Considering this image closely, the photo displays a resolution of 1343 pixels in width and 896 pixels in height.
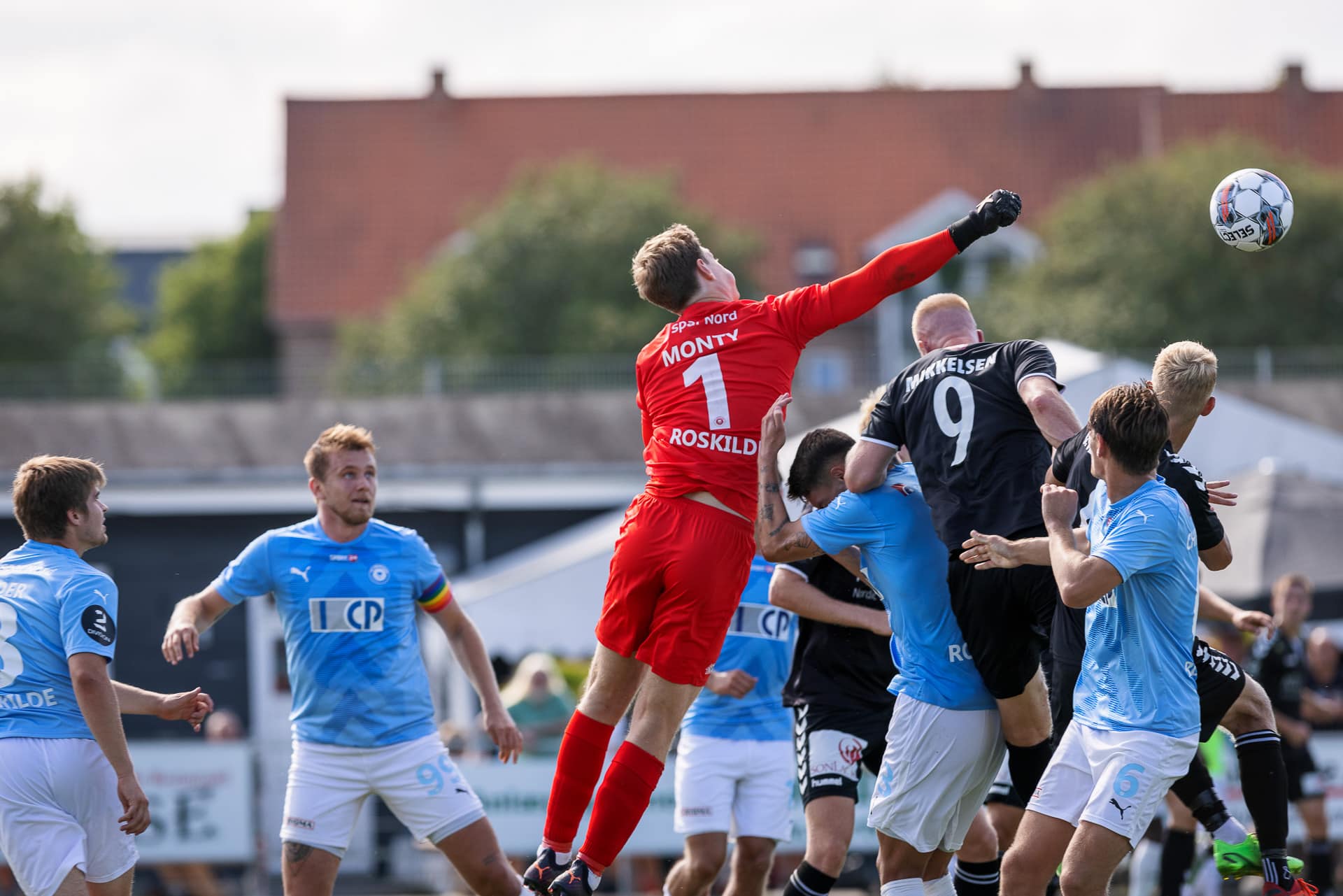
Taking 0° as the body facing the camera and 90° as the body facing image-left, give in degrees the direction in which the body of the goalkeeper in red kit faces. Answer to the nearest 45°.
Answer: approximately 180°

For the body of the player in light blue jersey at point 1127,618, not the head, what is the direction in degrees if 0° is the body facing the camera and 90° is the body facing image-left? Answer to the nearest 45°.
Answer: approximately 90°

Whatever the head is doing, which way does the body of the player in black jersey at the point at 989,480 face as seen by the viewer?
away from the camera

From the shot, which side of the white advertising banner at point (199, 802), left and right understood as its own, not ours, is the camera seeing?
front

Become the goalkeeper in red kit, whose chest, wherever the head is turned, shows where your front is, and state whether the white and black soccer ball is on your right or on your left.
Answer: on your right

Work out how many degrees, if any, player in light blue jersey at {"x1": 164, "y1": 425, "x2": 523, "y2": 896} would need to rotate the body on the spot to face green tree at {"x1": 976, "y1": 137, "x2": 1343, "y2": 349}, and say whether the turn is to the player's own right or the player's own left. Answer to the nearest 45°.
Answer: approximately 135° to the player's own left

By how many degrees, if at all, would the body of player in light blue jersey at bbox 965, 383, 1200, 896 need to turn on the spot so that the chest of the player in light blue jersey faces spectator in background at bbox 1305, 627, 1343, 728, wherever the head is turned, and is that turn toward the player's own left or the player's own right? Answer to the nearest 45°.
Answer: approximately 90° to the player's own right

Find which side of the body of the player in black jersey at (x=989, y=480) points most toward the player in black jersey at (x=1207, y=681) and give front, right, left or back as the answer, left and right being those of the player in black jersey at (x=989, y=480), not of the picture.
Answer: right

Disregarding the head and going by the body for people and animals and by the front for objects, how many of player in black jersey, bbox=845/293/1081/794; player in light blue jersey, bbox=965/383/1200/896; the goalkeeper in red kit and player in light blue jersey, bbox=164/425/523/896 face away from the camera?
2

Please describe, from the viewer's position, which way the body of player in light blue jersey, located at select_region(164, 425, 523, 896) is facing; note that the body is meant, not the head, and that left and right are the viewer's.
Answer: facing the viewer

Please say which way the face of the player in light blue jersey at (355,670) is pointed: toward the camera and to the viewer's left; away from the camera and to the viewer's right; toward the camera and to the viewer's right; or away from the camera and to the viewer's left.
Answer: toward the camera and to the viewer's right
